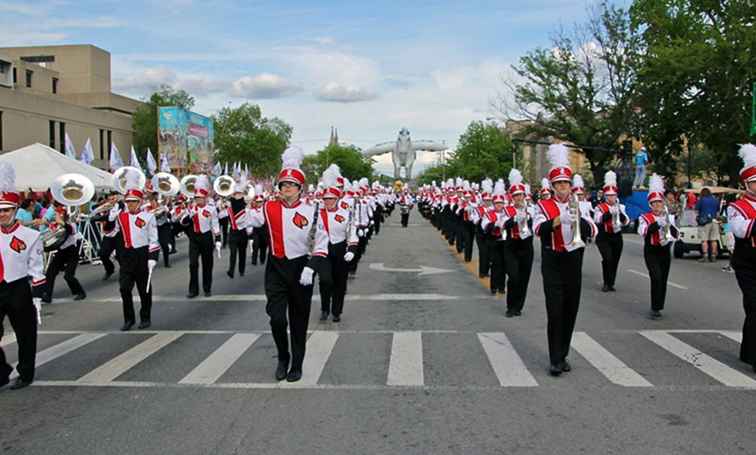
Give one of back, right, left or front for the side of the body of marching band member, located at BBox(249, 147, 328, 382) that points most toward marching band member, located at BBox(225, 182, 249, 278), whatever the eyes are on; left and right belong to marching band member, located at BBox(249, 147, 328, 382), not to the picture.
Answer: back

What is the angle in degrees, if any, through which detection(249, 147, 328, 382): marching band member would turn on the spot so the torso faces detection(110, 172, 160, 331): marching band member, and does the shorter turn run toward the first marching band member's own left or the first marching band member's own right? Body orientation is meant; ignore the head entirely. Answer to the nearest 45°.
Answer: approximately 135° to the first marching band member's own right

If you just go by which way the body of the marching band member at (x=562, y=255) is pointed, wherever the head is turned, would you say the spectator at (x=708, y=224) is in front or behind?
behind

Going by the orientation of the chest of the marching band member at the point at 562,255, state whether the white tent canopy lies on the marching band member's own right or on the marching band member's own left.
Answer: on the marching band member's own right

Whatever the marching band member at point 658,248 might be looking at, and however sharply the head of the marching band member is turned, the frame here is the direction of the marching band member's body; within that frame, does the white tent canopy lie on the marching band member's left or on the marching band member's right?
on the marching band member's right

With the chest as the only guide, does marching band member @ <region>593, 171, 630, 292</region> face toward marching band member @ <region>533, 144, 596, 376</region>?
yes

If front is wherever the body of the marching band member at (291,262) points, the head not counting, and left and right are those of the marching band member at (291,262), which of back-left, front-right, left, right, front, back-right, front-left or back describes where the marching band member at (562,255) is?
left

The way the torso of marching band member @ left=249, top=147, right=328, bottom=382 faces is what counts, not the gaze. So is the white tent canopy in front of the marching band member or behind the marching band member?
behind
